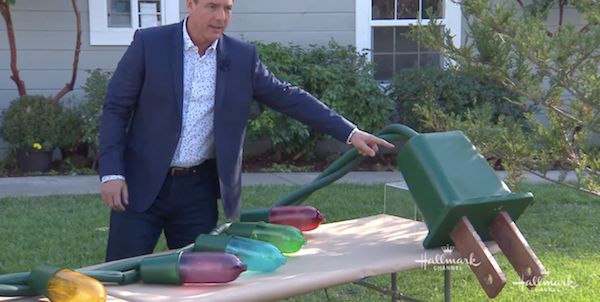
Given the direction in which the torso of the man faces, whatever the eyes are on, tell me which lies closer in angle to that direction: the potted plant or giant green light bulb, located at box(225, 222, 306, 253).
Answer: the giant green light bulb

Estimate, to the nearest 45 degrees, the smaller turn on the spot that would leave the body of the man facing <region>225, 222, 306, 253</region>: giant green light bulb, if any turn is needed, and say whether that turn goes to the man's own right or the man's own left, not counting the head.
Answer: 0° — they already face it

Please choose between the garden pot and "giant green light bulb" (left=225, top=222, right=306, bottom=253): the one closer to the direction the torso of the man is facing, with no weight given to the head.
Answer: the giant green light bulb

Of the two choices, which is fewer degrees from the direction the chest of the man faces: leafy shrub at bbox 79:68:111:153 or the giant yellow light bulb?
the giant yellow light bulb

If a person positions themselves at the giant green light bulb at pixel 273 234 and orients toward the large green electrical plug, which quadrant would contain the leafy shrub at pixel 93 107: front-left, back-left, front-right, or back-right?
back-left

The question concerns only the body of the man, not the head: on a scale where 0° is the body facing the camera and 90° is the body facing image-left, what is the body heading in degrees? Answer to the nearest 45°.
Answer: approximately 315°

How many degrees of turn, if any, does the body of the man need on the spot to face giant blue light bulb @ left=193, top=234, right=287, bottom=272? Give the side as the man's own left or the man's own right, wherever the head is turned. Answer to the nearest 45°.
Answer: approximately 45° to the man's own right

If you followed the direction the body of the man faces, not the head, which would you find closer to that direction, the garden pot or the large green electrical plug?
the large green electrical plug

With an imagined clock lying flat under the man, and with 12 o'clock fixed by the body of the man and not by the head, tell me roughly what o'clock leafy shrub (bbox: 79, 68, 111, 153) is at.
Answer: The leafy shrub is roughly at 7 o'clock from the man.

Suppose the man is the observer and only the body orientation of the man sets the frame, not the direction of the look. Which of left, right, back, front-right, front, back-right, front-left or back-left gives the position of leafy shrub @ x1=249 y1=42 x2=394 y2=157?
back-left

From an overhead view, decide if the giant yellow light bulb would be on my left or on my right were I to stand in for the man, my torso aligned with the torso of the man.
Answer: on my right
